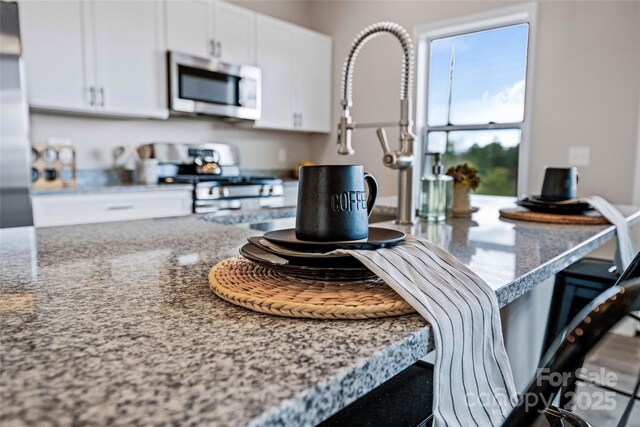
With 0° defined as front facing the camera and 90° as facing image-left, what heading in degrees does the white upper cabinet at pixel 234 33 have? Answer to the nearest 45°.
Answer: approximately 315°

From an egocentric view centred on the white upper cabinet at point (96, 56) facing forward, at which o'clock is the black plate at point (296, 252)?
The black plate is roughly at 12 o'clock from the white upper cabinet.

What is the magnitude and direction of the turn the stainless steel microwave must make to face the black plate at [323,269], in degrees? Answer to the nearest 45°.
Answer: approximately 45° to its right

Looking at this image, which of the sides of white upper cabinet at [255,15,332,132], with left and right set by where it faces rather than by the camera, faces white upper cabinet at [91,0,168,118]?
right

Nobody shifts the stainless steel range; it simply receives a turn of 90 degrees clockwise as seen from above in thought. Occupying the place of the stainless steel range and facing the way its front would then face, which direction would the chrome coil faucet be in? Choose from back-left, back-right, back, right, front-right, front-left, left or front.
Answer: front-left

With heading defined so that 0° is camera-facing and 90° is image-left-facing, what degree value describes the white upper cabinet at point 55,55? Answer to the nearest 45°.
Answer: approximately 0°

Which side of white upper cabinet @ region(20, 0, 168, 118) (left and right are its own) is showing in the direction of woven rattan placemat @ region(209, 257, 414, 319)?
front

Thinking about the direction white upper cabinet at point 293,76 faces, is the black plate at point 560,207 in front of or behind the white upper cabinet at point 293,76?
in front

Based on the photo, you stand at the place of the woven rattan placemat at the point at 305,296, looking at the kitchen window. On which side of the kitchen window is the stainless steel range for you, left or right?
left

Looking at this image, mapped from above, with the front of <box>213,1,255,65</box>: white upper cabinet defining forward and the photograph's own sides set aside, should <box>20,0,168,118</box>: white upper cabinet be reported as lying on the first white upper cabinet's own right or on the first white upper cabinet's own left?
on the first white upper cabinet's own right

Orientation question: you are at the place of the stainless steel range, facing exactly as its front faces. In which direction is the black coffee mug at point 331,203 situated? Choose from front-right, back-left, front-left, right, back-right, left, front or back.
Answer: front-right

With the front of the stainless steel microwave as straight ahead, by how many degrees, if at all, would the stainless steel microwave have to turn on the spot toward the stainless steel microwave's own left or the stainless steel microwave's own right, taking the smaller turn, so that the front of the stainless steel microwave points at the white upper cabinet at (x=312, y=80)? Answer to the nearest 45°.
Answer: approximately 90° to the stainless steel microwave's own left

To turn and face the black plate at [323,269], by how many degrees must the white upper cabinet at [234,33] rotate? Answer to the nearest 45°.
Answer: approximately 45° to its right
